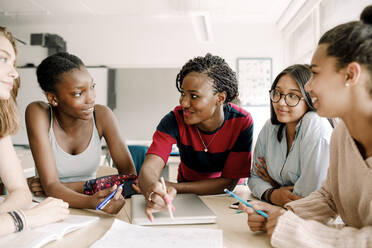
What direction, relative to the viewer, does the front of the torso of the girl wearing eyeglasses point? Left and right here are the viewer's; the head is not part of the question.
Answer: facing the viewer and to the left of the viewer

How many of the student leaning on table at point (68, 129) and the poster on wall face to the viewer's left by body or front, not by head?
0

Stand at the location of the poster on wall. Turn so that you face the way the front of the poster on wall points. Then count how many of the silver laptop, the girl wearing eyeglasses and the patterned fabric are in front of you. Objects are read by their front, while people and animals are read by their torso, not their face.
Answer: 3

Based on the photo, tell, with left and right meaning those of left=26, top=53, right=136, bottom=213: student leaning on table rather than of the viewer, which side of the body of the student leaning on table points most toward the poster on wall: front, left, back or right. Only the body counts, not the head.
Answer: left

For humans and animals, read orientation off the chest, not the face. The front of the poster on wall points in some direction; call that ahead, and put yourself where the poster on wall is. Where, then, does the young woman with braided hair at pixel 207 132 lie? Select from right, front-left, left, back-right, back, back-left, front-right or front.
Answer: front

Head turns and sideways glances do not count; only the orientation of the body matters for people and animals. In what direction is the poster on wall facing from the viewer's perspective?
toward the camera

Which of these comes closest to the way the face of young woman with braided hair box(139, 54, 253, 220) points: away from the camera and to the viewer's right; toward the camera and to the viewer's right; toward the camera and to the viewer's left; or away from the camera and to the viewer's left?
toward the camera and to the viewer's left

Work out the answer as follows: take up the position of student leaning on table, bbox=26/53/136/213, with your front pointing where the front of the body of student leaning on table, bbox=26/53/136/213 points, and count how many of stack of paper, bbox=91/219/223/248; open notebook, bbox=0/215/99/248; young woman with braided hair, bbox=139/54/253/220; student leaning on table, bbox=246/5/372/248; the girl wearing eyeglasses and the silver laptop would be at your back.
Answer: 0

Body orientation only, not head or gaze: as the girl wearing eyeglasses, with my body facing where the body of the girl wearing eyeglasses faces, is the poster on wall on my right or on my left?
on my right

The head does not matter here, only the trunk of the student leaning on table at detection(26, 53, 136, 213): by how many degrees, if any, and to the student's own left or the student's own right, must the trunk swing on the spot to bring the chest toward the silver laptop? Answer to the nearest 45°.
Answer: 0° — they already face it

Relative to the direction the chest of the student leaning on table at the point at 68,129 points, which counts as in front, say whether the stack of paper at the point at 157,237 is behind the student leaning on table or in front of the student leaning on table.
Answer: in front

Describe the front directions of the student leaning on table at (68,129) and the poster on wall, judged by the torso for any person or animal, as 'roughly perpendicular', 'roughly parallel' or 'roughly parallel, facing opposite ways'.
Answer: roughly parallel

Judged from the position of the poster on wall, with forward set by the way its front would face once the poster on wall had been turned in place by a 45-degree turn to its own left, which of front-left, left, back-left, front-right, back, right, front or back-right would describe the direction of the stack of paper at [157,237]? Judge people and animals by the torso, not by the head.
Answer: front-right

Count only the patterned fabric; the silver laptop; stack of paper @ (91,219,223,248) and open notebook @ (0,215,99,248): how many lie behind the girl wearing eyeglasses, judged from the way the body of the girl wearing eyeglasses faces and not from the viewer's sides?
0

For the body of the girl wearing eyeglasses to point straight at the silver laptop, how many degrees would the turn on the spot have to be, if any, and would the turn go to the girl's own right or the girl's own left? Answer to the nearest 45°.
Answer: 0° — they already face it

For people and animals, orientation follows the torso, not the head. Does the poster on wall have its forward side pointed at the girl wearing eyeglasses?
yes

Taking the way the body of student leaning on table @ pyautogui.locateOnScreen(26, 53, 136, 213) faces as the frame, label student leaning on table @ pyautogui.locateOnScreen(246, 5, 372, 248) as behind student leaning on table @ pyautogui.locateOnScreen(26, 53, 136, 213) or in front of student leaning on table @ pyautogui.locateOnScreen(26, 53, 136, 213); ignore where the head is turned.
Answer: in front

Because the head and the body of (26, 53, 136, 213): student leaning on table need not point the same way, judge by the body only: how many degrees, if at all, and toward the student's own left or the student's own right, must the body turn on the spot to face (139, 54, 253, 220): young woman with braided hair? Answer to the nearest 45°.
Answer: approximately 45° to the student's own left
